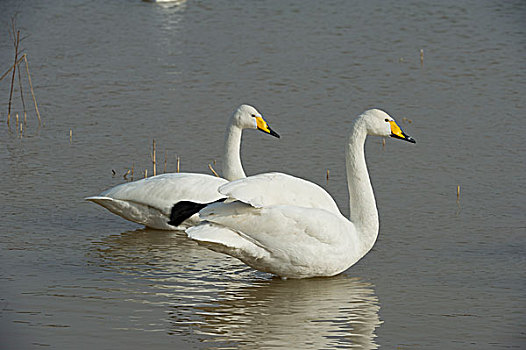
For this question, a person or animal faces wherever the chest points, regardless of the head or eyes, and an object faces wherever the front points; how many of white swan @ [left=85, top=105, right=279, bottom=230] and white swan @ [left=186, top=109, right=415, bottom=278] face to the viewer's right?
2

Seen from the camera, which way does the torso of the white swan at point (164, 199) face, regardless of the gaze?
to the viewer's right

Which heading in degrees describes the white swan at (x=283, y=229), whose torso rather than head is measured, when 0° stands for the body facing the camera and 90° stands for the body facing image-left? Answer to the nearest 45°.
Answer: approximately 270°

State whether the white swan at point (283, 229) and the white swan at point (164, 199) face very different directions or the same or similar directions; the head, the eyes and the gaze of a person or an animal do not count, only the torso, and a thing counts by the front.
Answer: same or similar directions

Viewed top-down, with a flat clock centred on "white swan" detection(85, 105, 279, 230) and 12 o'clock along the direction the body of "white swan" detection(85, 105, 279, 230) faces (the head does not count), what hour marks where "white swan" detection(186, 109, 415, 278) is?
"white swan" detection(186, 109, 415, 278) is roughly at 2 o'clock from "white swan" detection(85, 105, 279, 230).

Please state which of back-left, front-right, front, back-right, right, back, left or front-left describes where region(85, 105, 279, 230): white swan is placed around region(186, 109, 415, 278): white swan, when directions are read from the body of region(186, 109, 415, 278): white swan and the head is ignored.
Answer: back-left
